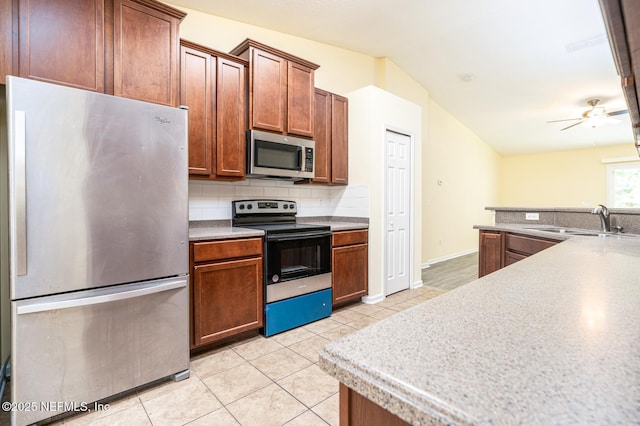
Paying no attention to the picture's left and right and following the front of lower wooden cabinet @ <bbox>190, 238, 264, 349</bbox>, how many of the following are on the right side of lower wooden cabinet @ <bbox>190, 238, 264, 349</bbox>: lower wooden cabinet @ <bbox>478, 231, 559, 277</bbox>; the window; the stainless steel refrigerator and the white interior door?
1

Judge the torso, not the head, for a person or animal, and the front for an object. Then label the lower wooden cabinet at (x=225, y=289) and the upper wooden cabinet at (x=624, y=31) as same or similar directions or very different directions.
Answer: very different directions

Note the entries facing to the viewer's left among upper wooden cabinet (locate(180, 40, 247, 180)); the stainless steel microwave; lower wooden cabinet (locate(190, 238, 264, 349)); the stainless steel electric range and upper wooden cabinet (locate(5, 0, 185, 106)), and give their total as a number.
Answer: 0

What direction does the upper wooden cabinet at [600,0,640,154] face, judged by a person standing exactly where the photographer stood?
facing to the left of the viewer

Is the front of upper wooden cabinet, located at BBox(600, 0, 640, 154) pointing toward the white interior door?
no

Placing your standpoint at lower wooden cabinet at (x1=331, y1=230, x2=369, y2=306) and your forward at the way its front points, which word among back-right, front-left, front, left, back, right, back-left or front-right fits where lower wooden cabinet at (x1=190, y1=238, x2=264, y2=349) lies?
right

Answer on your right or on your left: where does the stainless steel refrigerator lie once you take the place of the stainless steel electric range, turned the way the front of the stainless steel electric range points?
on your right

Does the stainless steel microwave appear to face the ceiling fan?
no

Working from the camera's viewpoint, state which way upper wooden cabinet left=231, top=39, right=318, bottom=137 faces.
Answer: facing the viewer and to the right of the viewer

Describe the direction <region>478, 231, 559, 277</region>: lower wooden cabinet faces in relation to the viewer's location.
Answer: facing the viewer and to the left of the viewer

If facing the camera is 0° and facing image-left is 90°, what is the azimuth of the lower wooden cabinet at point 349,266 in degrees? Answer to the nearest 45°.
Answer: approximately 315°

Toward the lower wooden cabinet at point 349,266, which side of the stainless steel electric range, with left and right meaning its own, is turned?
left

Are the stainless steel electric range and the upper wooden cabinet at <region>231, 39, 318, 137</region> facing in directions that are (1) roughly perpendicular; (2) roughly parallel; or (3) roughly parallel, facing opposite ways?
roughly parallel
